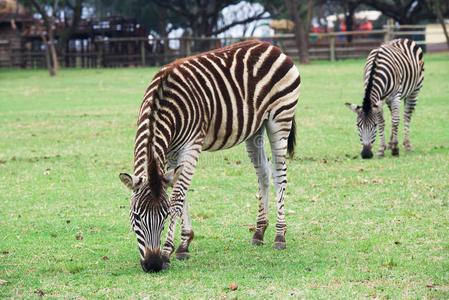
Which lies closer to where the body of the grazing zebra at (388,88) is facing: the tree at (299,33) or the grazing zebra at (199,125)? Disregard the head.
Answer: the grazing zebra

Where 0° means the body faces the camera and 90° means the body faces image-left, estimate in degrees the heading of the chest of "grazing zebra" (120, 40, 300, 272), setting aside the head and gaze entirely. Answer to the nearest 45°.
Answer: approximately 45°

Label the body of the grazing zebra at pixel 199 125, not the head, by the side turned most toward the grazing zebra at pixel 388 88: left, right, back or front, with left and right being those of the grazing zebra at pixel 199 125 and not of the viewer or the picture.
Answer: back

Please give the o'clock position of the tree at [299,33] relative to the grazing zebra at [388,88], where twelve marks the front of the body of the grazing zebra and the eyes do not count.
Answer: The tree is roughly at 4 o'clock from the grazing zebra.

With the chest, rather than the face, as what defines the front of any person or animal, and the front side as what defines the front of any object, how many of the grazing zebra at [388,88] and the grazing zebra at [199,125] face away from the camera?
0

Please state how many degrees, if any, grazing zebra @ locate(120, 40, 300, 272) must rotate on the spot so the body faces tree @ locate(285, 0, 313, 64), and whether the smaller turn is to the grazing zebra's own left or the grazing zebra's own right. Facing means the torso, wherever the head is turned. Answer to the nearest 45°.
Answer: approximately 135° to the grazing zebra's own right

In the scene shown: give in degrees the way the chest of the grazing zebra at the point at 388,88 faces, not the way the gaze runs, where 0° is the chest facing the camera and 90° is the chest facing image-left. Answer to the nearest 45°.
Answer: approximately 45°

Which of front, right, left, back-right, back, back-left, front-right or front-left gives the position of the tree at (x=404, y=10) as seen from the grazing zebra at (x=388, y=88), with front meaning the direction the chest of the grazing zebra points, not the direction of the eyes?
back-right
